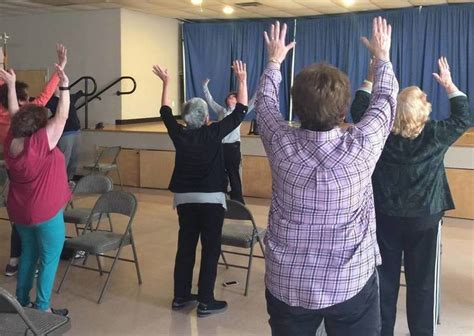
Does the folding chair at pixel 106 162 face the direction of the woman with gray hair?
no

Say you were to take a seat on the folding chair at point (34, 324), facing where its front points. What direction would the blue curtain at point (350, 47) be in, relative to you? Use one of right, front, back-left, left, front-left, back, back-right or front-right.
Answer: front

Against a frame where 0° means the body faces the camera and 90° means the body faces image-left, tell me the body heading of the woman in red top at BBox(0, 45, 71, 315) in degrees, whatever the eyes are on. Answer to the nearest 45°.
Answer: approximately 225°

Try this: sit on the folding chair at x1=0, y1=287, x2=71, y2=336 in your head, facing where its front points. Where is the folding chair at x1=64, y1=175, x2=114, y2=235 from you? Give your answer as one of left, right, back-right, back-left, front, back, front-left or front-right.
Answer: front-left

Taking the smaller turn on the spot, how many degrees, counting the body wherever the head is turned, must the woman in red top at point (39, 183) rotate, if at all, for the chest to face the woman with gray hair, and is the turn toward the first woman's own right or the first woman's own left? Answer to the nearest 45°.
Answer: approximately 45° to the first woman's own right

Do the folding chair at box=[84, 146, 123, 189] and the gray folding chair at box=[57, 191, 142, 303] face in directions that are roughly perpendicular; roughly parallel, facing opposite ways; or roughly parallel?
roughly parallel

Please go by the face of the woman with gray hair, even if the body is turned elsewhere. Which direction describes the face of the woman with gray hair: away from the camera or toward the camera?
away from the camera

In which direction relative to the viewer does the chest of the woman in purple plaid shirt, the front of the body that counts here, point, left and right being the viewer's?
facing away from the viewer

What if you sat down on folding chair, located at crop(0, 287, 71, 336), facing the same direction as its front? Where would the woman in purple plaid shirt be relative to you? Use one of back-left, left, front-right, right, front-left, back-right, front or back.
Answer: right

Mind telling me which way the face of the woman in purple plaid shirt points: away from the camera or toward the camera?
away from the camera

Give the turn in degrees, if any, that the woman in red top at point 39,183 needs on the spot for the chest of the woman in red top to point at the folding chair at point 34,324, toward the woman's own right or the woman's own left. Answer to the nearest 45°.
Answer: approximately 135° to the woman's own right

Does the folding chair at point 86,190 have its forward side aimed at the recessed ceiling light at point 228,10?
no
